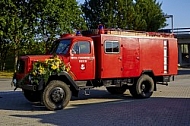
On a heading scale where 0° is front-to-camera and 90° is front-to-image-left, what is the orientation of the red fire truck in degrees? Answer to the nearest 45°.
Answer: approximately 45°

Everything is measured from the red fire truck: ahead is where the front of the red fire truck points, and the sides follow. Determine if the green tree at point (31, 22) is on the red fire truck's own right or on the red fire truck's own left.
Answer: on the red fire truck's own right
